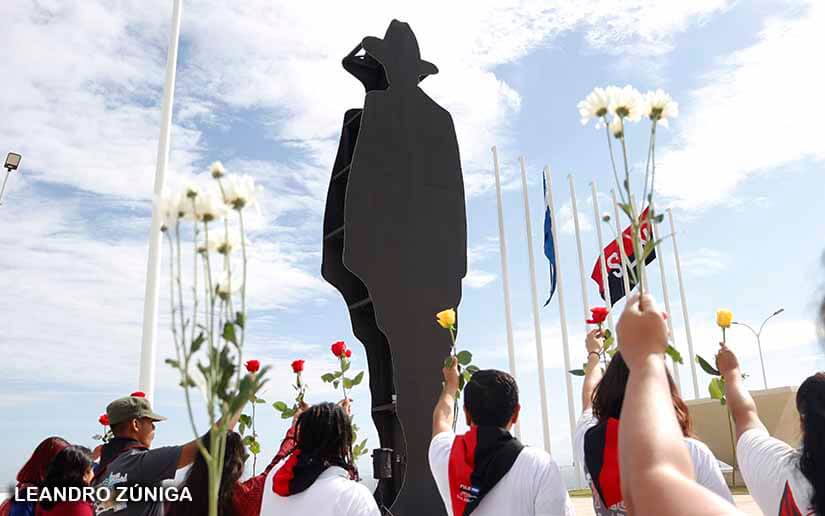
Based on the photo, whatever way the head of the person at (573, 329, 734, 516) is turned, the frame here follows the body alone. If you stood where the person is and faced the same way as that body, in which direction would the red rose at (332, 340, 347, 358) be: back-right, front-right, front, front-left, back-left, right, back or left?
front-left

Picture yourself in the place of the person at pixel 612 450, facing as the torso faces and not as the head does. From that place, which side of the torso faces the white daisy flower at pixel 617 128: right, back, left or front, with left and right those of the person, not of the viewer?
back

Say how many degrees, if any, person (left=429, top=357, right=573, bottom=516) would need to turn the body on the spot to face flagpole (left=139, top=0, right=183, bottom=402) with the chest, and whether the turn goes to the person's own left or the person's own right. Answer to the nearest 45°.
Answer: approximately 45° to the person's own left

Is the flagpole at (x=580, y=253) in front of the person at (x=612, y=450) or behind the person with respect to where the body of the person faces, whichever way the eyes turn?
in front

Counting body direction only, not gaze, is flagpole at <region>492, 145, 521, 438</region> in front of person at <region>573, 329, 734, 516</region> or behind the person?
in front

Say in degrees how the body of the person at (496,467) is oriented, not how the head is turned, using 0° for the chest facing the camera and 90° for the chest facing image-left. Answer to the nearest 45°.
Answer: approximately 180°

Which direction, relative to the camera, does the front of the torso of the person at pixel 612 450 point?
away from the camera

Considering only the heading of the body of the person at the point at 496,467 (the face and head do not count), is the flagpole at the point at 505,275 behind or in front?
in front

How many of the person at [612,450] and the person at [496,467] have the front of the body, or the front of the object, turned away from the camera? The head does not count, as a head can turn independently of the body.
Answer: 2

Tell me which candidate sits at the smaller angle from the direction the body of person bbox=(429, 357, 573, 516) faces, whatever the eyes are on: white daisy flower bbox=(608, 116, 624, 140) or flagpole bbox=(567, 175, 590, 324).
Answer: the flagpole

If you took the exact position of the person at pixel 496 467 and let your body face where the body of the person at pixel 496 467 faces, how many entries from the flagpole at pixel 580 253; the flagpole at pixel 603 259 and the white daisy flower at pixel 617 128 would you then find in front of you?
2
